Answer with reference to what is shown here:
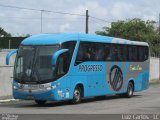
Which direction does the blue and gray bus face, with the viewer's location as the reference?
facing the viewer and to the left of the viewer
